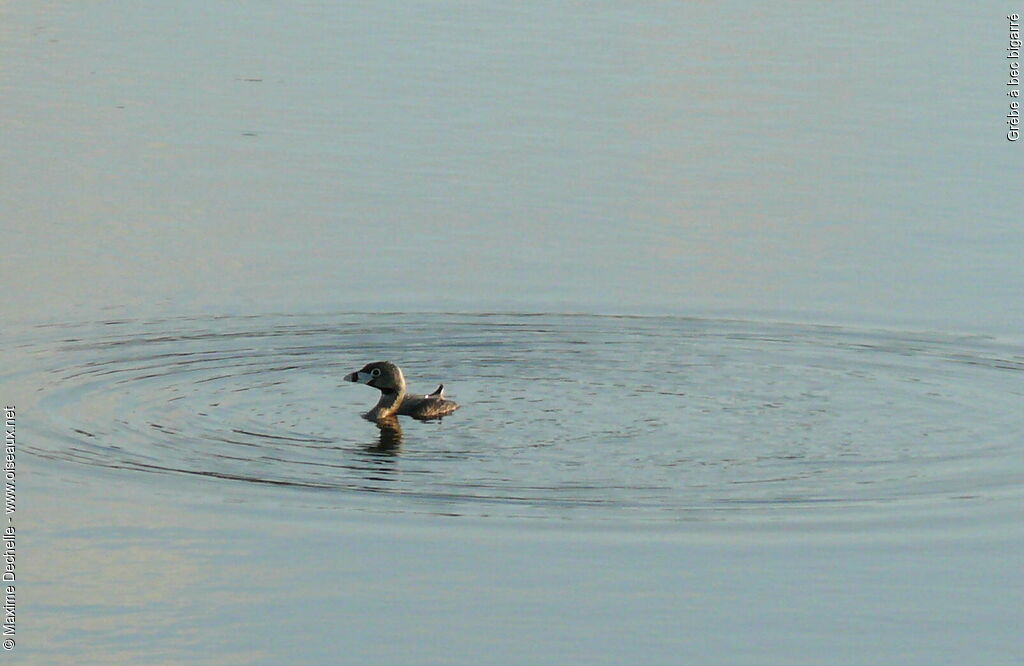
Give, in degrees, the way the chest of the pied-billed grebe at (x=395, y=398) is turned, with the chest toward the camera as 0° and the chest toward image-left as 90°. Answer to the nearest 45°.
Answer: approximately 90°
